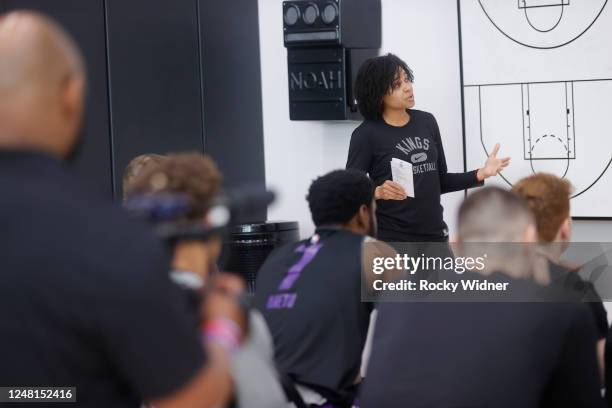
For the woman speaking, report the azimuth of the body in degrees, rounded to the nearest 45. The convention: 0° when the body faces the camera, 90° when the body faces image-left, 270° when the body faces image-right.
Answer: approximately 315°

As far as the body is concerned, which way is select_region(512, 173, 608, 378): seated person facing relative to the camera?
away from the camera

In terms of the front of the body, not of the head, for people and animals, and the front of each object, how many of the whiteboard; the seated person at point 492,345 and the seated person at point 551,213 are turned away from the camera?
2

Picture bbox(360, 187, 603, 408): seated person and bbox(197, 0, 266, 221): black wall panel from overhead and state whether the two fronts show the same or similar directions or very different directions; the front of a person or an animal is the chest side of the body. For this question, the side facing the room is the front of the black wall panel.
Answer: very different directions

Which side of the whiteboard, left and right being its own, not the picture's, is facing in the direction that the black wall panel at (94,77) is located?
right

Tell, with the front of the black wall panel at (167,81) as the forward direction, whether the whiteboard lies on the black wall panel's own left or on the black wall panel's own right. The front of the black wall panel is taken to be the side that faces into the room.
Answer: on the black wall panel's own left

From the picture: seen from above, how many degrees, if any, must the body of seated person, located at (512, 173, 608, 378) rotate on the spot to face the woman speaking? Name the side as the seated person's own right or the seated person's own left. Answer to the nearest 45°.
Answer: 0° — they already face them

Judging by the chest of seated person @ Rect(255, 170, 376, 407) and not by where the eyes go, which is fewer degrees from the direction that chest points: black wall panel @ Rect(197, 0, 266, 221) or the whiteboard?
the whiteboard

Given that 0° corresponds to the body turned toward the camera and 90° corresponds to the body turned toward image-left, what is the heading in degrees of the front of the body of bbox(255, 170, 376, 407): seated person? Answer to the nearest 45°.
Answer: approximately 225°

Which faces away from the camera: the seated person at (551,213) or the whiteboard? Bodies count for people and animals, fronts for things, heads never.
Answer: the seated person

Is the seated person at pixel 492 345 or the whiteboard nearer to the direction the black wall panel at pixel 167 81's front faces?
the seated person

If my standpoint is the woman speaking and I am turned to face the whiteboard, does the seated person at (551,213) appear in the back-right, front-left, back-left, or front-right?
back-right

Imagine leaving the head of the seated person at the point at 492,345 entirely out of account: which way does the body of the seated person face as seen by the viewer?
away from the camera

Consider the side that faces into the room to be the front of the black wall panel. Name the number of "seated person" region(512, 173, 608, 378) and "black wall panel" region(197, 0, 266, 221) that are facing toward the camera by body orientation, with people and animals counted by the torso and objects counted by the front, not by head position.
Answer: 1

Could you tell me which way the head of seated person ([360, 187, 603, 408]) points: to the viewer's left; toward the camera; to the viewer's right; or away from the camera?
away from the camera
